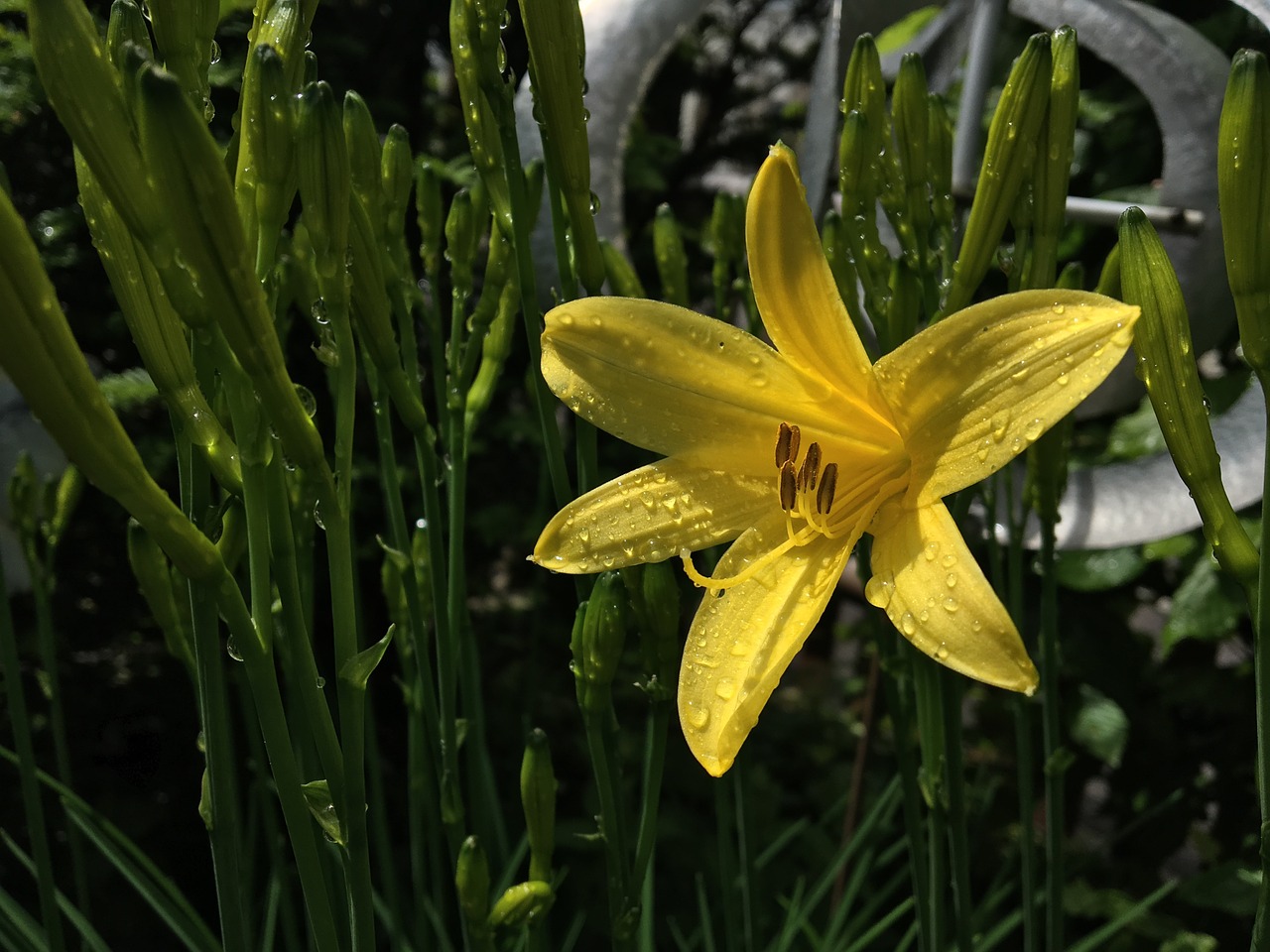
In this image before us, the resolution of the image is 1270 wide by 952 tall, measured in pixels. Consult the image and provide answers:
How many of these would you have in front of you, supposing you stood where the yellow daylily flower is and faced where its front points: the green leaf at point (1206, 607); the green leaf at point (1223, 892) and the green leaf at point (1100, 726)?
0

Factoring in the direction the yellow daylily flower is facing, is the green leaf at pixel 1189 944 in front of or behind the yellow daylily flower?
behind

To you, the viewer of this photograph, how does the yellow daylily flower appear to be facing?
facing the viewer and to the left of the viewer

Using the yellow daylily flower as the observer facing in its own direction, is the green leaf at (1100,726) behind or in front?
behind
